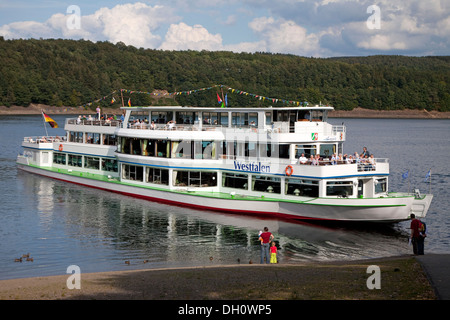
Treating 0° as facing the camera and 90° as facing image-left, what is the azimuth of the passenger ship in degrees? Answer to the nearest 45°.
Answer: approximately 315°

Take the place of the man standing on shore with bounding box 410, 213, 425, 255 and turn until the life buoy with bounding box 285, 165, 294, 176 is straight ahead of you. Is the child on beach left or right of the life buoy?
left

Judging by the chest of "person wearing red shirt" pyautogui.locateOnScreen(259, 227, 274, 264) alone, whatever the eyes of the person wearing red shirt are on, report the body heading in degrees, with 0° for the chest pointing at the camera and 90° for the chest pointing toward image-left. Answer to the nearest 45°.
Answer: approximately 180°

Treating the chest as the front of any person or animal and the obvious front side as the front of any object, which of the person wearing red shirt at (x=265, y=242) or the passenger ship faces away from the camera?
the person wearing red shirt

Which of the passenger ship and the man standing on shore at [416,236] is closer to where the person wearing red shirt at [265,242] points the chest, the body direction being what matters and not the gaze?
the passenger ship

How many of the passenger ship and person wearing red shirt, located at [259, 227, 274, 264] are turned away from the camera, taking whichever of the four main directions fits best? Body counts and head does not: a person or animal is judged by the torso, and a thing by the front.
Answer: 1

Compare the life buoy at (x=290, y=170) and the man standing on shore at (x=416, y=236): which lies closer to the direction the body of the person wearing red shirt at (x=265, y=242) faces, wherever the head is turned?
the life buoy
